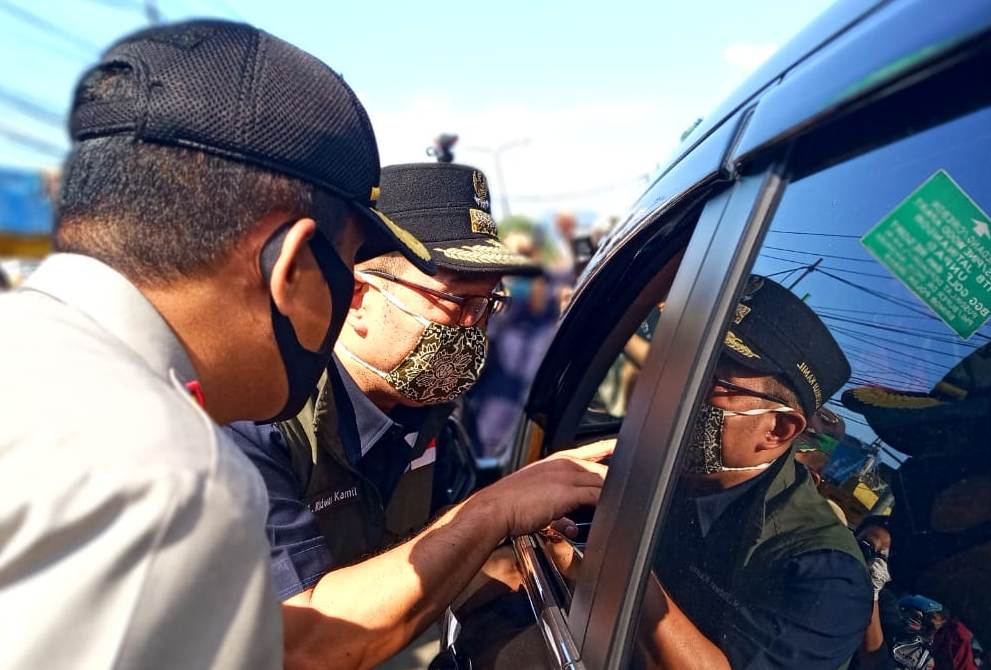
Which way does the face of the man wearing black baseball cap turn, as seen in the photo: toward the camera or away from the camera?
away from the camera

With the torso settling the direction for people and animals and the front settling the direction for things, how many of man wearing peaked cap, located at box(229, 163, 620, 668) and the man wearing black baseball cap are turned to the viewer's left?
0

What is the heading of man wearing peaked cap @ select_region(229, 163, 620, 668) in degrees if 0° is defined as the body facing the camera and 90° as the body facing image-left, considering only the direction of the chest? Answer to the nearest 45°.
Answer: approximately 315°

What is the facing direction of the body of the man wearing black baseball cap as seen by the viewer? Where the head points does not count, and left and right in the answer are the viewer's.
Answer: facing away from the viewer and to the right of the viewer

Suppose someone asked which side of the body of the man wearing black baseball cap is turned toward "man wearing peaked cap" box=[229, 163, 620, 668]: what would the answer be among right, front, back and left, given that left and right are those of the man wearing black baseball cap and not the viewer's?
front
